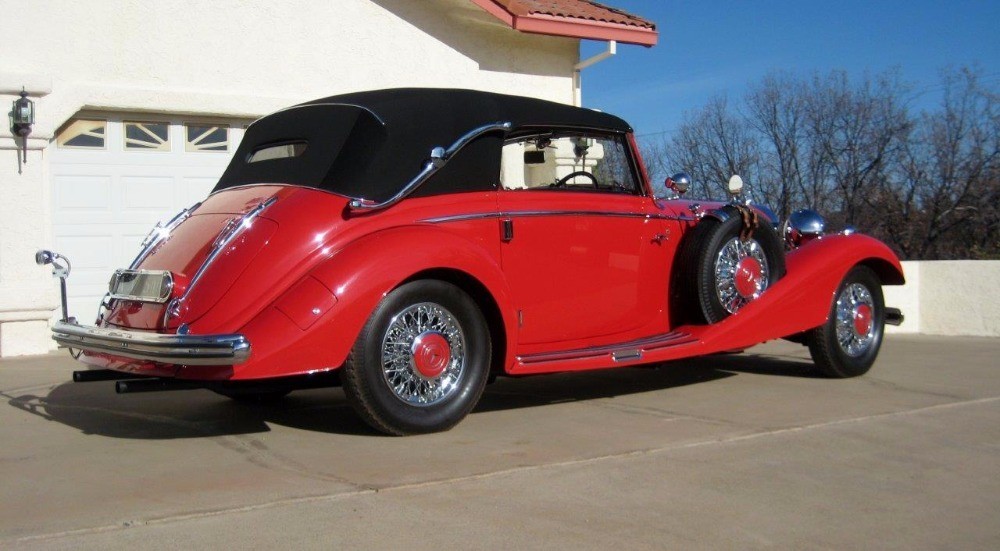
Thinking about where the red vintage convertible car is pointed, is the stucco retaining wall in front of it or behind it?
in front

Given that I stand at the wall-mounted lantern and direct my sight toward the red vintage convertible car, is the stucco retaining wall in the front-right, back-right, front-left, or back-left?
front-left

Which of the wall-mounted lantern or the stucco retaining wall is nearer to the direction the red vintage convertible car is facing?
the stucco retaining wall

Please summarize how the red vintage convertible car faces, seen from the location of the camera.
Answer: facing away from the viewer and to the right of the viewer

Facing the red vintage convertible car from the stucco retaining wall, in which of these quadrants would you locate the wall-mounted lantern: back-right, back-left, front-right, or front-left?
front-right

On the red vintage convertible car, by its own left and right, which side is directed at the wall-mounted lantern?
left
